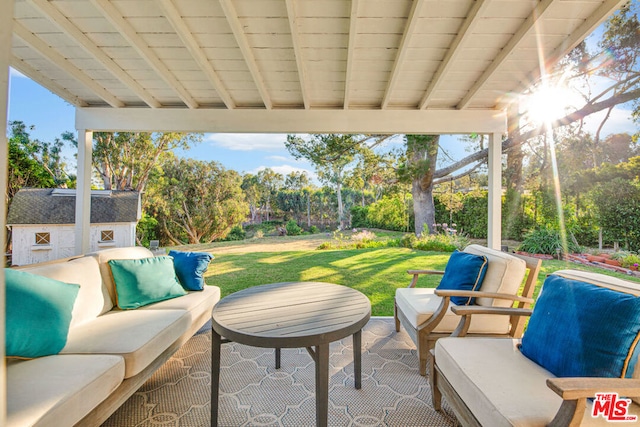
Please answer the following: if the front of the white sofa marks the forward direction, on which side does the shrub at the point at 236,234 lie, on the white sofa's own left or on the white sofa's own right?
on the white sofa's own left

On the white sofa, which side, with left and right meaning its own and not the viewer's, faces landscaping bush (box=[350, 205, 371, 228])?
left

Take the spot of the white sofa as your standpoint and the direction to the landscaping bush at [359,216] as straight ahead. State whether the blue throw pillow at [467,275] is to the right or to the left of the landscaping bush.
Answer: right

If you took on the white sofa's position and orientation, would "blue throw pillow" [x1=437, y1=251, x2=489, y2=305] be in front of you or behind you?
in front

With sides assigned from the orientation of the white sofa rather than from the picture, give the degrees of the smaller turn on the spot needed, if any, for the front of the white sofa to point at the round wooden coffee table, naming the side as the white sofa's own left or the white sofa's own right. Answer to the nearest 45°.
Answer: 0° — it already faces it

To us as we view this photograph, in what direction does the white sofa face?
facing the viewer and to the right of the viewer

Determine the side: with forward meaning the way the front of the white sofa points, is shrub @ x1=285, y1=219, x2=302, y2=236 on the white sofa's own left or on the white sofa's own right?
on the white sofa's own left

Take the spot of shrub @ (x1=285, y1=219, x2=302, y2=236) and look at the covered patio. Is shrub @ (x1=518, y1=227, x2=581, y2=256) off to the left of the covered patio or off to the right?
left

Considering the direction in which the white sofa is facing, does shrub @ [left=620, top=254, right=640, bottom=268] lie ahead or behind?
ahead

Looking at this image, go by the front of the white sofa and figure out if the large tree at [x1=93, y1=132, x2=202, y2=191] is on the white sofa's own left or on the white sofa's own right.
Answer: on the white sofa's own left
